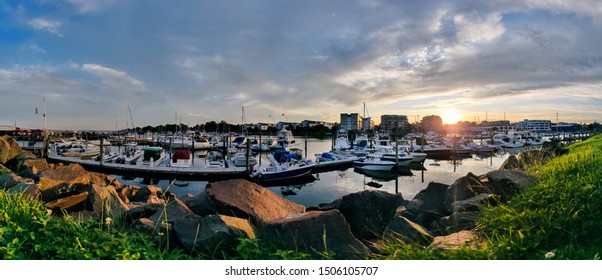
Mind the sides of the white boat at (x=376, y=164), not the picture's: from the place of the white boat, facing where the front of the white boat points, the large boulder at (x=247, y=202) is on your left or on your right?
on your right

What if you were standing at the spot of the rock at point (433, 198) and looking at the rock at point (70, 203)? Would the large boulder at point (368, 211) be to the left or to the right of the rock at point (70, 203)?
left

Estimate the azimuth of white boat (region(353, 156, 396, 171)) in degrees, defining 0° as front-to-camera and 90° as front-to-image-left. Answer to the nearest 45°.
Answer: approximately 270°

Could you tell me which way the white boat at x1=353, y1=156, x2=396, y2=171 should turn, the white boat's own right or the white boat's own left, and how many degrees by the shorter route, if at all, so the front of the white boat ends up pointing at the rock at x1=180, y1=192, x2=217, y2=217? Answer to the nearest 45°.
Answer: approximately 90° to the white boat's own right

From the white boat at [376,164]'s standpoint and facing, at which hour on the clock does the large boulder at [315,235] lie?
The large boulder is roughly at 3 o'clock from the white boat.

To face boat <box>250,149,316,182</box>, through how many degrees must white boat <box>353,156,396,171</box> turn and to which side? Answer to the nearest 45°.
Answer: approximately 135° to its right

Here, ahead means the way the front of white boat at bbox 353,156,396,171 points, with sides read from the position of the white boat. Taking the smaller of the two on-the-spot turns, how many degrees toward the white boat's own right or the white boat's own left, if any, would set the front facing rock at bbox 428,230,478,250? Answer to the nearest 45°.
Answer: approximately 90° to the white boat's own right

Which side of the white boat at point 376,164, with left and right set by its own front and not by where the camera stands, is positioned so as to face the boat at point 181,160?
back
